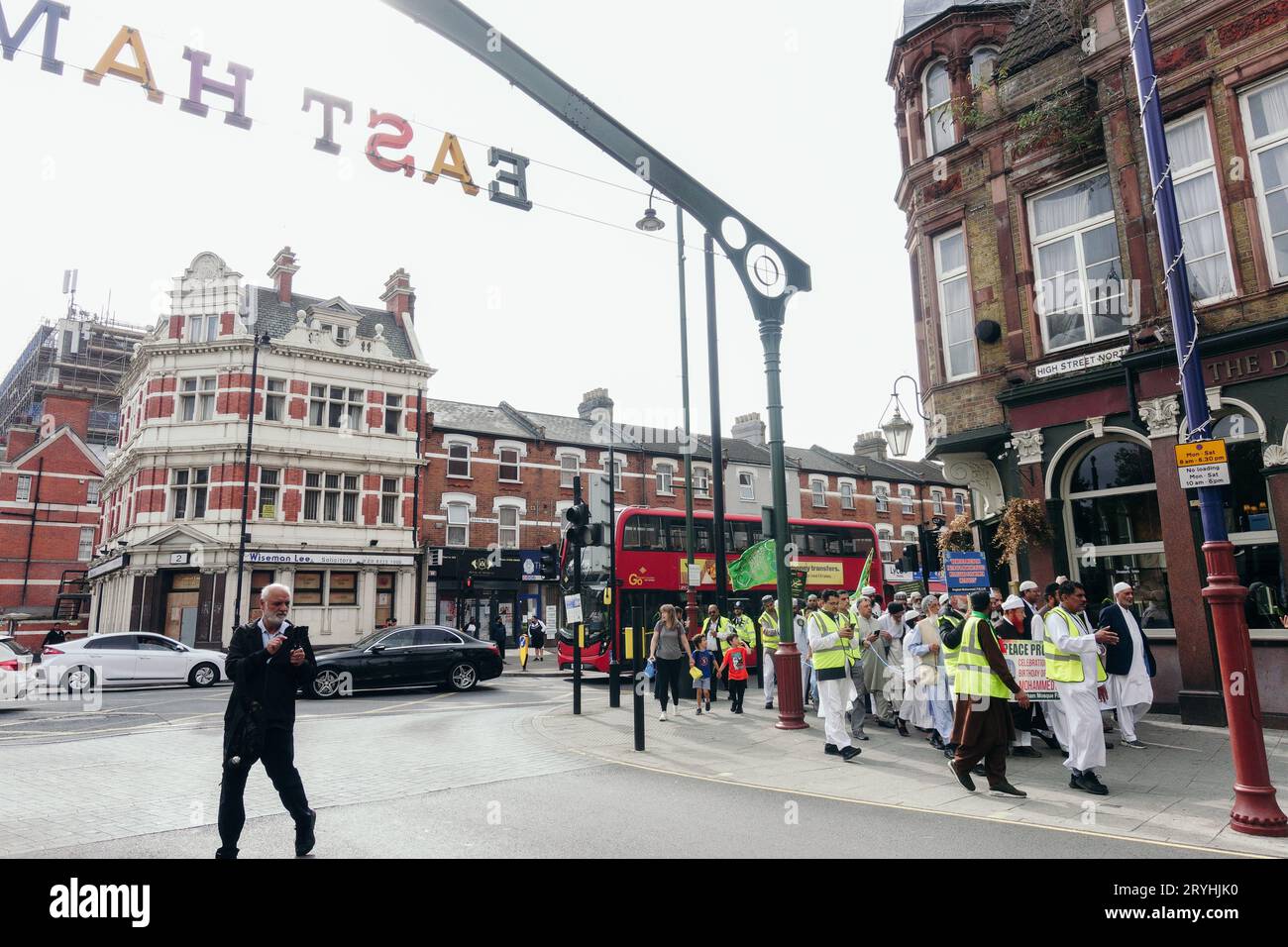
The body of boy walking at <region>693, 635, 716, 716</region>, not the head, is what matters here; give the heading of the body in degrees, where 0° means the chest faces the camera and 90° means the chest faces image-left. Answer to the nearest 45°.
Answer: approximately 0°

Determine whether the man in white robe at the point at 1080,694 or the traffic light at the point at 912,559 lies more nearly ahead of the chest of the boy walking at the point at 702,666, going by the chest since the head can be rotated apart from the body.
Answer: the man in white robe

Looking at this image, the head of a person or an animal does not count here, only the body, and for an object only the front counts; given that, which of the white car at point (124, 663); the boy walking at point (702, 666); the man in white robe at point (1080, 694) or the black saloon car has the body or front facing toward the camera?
the boy walking
